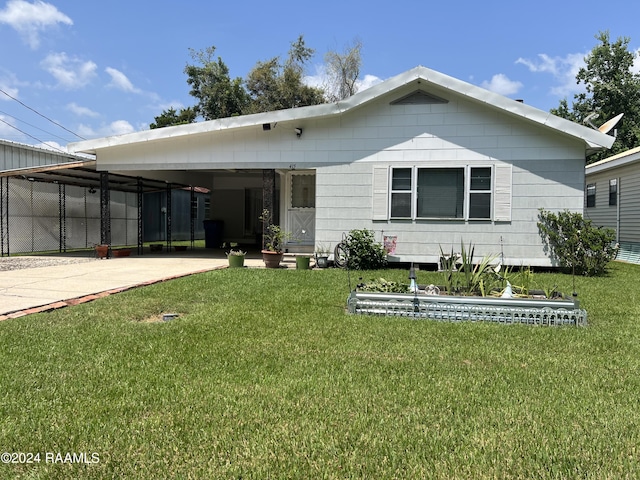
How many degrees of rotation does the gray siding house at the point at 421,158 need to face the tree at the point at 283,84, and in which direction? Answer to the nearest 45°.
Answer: approximately 180°

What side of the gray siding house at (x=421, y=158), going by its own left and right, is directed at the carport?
right

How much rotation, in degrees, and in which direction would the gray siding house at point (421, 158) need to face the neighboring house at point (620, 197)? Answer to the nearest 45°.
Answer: approximately 135° to its left

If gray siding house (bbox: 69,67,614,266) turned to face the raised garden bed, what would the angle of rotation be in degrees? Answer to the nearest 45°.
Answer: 0° — it already faces it

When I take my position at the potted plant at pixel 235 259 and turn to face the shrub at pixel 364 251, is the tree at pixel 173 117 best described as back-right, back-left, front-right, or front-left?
back-left

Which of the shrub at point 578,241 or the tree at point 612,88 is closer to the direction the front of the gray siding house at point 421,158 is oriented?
the shrub

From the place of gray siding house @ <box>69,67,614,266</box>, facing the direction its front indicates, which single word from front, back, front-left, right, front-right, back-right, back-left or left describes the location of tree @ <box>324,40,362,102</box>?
back

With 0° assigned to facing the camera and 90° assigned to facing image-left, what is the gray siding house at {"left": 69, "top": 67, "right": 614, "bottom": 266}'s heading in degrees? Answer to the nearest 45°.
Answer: approximately 0°

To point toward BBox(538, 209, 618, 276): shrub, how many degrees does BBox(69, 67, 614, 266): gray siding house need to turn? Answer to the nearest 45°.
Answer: approximately 90° to its left
